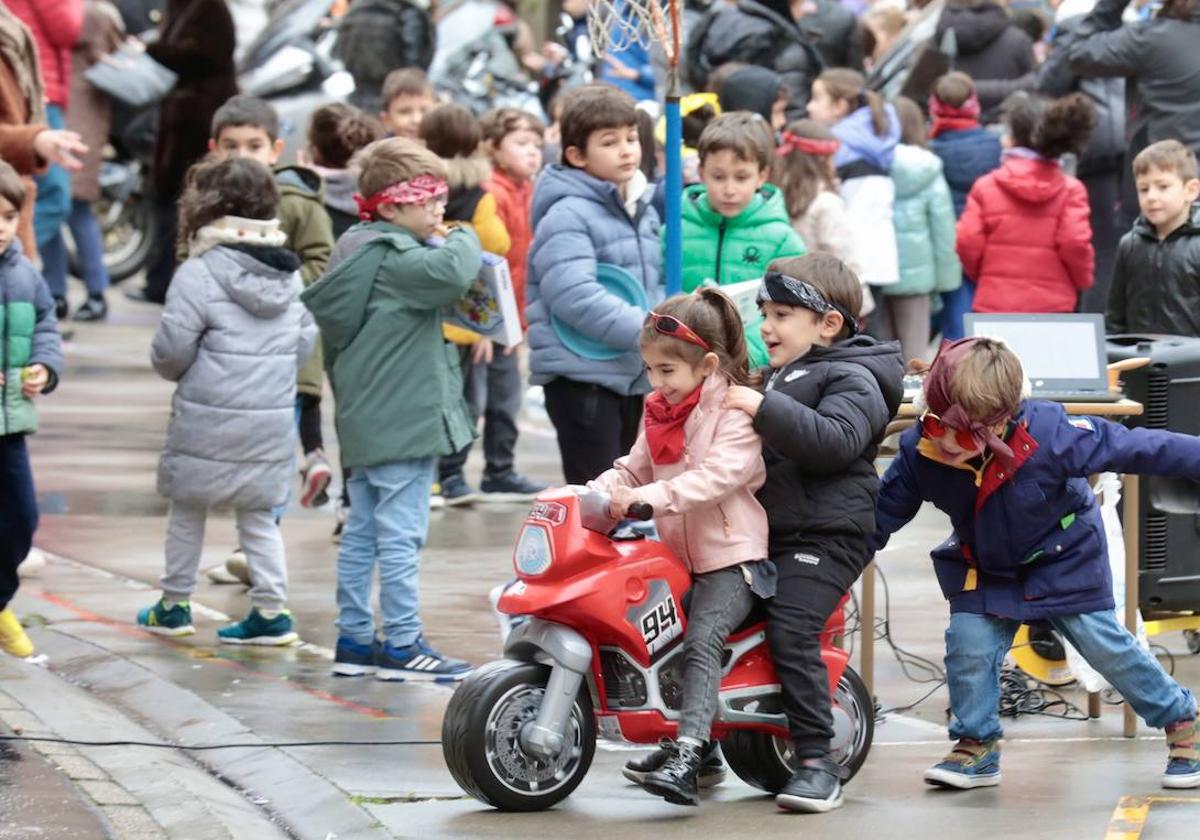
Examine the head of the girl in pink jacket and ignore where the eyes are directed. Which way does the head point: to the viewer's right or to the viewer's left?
to the viewer's left

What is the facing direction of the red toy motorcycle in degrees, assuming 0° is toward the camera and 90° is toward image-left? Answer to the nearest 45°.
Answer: approximately 45°

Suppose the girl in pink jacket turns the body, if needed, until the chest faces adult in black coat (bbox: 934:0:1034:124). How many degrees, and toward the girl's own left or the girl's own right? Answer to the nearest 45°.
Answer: approximately 135° to the girl's own right

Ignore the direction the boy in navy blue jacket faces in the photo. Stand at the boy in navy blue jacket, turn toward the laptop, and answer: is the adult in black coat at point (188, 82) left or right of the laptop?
left

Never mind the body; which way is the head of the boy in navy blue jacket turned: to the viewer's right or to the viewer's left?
to the viewer's left

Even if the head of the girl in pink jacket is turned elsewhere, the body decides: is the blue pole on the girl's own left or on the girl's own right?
on the girl's own right

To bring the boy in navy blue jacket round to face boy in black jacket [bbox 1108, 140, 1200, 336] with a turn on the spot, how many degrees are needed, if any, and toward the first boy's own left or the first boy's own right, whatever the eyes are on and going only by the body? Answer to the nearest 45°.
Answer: approximately 135° to the first boy's own right
